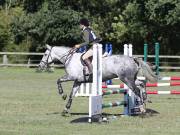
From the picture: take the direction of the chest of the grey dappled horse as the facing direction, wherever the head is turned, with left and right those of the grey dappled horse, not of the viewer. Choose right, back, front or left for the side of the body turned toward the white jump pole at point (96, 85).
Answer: left

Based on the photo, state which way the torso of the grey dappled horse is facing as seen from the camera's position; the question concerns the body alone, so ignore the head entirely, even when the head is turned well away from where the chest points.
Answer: to the viewer's left
